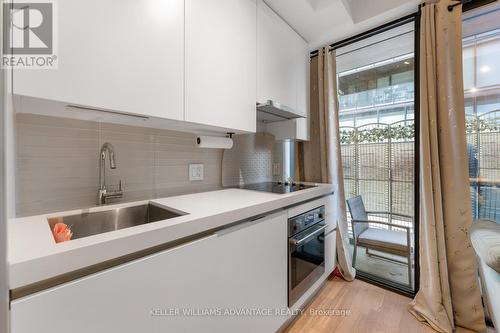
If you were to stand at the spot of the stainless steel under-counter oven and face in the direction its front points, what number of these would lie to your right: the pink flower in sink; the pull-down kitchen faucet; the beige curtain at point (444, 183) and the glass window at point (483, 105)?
2

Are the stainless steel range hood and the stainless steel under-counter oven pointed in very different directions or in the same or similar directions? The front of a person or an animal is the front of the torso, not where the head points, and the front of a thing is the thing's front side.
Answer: same or similar directions

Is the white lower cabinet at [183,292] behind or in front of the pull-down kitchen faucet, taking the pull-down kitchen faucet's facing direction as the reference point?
in front

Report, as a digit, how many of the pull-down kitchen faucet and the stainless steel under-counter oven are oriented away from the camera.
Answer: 0

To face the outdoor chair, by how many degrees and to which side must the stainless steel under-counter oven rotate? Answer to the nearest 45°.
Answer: approximately 90° to its left

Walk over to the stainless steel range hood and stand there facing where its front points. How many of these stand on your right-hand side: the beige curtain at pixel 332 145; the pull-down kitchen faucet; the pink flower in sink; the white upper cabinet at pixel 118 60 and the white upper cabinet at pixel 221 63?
4

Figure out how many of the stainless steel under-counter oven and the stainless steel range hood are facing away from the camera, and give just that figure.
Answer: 0

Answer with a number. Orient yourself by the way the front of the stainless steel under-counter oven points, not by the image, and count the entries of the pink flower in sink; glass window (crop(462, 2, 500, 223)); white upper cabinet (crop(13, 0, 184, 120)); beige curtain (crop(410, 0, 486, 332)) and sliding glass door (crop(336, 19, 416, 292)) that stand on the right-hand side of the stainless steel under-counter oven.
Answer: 2

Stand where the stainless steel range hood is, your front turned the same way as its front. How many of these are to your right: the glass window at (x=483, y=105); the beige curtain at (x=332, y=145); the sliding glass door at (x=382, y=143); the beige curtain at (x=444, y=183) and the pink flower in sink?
1

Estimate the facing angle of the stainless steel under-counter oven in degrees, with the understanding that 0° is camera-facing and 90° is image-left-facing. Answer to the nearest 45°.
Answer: approximately 315°

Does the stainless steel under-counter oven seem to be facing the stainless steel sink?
no

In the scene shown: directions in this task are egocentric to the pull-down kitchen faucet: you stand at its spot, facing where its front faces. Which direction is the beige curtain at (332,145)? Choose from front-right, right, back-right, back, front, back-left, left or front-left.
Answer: front-left

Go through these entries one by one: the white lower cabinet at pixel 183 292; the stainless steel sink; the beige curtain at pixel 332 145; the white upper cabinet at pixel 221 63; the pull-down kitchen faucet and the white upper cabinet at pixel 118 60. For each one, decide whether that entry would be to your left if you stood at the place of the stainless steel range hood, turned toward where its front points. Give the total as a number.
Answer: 1

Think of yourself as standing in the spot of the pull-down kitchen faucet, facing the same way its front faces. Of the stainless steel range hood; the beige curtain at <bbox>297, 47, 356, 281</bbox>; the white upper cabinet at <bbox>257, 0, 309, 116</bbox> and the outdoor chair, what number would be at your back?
0

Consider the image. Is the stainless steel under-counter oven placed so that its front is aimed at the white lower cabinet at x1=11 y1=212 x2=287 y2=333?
no

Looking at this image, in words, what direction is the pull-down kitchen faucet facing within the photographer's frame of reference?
facing the viewer and to the right of the viewer
